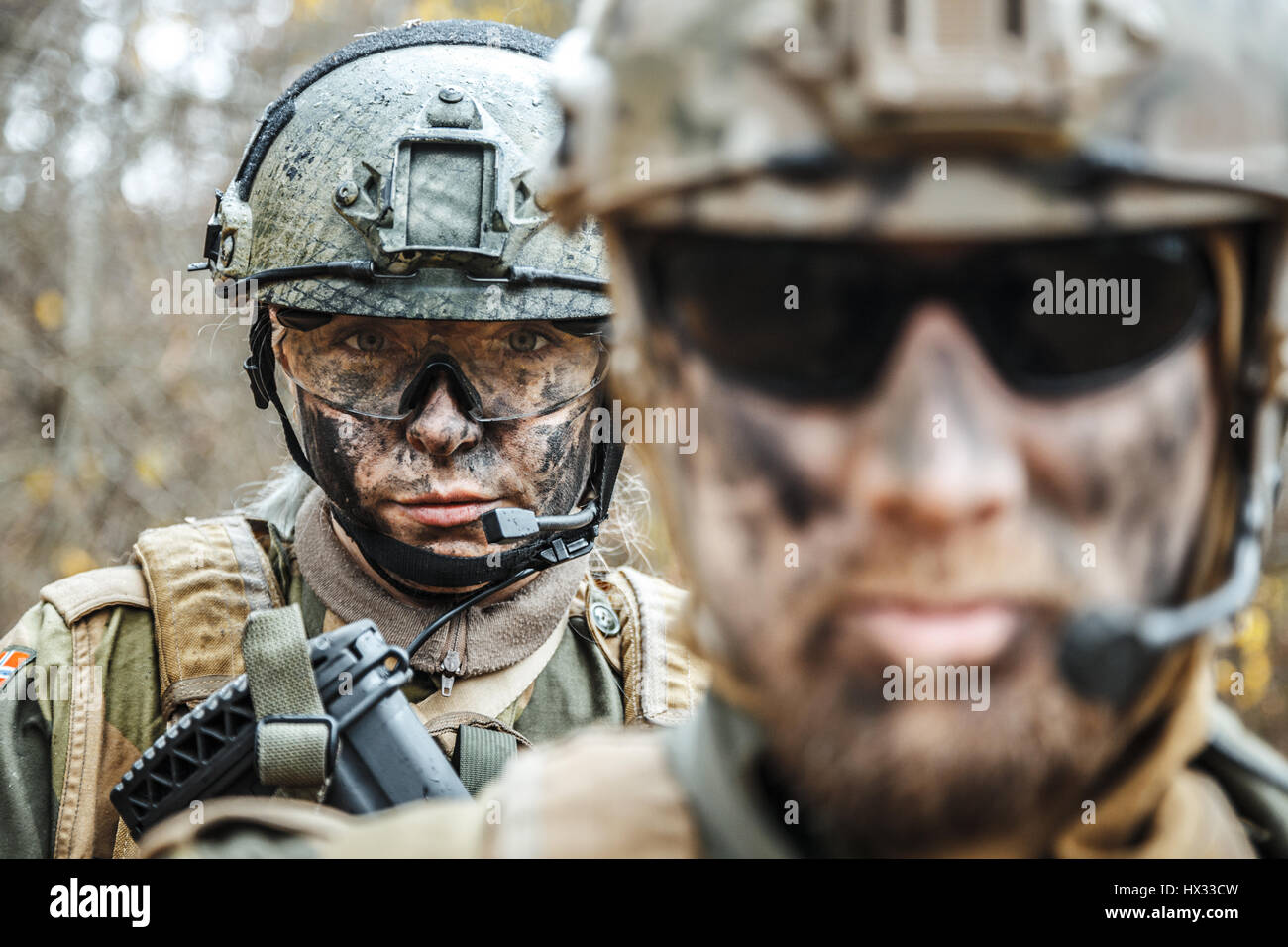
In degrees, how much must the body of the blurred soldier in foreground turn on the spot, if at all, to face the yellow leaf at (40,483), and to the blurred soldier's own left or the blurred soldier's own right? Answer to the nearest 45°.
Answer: approximately 135° to the blurred soldier's own right

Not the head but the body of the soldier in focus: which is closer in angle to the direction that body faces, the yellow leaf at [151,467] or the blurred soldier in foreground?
the blurred soldier in foreground

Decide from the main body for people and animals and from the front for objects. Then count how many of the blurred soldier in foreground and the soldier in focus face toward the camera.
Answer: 2

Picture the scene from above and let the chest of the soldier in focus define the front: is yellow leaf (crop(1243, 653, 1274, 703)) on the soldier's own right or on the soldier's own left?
on the soldier's own left

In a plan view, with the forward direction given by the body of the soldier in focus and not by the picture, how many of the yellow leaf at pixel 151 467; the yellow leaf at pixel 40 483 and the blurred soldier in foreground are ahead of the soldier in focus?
1

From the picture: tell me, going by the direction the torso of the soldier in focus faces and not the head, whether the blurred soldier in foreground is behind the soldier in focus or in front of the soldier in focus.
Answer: in front

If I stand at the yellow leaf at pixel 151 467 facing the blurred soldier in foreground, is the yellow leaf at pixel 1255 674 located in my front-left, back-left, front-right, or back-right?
front-left

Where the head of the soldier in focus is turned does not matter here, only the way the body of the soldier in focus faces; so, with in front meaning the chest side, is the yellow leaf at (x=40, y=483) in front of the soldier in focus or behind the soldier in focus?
behind

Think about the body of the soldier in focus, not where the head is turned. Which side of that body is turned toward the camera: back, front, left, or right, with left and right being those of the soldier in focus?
front

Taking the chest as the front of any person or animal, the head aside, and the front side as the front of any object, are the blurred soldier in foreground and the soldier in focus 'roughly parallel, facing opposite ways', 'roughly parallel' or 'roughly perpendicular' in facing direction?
roughly parallel
